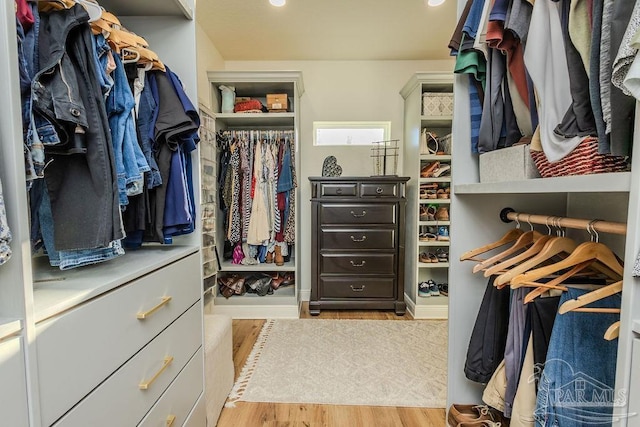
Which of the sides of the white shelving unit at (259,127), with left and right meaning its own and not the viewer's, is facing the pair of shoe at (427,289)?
left

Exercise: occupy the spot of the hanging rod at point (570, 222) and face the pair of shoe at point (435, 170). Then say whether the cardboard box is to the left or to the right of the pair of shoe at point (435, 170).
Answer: left

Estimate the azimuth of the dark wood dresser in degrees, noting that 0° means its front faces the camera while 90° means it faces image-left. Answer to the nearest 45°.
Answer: approximately 0°

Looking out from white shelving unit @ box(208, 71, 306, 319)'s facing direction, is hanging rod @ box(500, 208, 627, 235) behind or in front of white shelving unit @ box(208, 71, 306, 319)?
in front

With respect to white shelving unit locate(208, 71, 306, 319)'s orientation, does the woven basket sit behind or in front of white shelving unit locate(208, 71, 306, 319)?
in front

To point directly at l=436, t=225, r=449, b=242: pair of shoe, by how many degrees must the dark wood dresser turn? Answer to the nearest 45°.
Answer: approximately 90° to its left

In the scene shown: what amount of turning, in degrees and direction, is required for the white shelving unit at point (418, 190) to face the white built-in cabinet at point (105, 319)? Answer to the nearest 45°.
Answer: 0° — it already faces it

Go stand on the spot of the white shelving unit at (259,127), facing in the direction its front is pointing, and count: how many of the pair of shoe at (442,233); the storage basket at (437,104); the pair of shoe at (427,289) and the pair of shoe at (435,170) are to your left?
4
